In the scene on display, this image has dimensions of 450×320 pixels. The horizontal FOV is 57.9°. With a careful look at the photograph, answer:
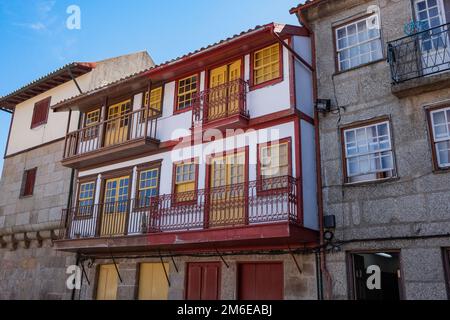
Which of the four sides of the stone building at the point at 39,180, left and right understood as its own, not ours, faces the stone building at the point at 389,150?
left

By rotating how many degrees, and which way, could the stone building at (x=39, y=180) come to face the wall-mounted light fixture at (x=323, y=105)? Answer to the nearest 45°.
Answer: approximately 90° to its left

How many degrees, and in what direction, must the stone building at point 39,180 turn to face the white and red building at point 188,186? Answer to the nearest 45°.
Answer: approximately 90° to its left

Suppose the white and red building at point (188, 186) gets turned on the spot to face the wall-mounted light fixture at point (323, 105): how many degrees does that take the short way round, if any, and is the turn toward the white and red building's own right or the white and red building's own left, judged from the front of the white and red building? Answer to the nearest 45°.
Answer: approximately 90° to the white and red building's own left

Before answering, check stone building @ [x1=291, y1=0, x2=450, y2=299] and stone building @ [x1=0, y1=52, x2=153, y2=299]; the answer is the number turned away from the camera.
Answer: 0

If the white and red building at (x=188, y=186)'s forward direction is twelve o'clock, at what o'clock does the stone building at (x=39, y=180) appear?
the stone building at (x=39, y=180) is roughly at 3 o'clock from the white and red building at (x=188, y=186).

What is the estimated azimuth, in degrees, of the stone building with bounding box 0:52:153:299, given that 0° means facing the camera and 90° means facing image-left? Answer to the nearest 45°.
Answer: approximately 45°

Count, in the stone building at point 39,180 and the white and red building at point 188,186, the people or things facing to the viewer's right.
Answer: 0

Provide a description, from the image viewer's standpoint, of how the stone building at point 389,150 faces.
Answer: facing the viewer and to the left of the viewer
